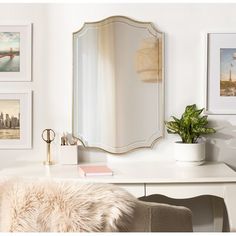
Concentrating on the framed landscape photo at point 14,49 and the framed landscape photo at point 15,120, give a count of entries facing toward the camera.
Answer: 2

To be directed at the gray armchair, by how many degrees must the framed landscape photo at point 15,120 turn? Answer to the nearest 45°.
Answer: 0° — it already faces it

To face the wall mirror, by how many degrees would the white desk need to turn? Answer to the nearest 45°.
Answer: approximately 135° to its right

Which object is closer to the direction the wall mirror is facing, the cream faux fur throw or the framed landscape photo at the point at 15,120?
the cream faux fur throw

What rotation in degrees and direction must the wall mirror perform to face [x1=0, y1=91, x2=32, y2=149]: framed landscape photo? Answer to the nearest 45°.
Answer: approximately 90° to its right
